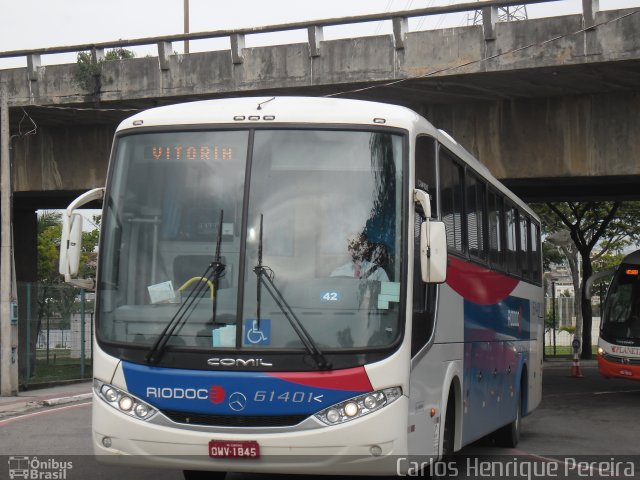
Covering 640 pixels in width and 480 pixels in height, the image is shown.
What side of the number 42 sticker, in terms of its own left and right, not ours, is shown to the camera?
front

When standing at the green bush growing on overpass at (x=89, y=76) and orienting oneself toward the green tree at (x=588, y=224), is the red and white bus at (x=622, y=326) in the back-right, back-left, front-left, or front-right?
front-right

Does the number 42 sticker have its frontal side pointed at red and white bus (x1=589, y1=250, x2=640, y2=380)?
no

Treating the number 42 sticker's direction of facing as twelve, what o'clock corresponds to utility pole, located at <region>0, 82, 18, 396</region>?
The utility pole is roughly at 5 o'clock from the number 42 sticker.

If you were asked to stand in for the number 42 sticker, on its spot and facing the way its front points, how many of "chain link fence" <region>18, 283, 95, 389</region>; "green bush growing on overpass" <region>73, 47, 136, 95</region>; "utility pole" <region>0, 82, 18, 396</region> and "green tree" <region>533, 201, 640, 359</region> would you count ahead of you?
0

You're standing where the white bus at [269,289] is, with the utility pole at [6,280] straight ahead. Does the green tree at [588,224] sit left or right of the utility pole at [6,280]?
right

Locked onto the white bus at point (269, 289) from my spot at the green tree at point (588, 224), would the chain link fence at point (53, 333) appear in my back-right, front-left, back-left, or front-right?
front-right

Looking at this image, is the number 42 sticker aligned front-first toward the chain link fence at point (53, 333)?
no

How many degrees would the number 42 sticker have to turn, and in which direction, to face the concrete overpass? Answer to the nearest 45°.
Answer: approximately 180°

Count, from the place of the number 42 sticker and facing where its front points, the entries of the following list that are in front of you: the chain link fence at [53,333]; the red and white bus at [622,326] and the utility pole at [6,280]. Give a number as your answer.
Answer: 0

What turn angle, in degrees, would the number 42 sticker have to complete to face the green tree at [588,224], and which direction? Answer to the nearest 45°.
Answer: approximately 180°

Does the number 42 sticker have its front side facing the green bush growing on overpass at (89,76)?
no
